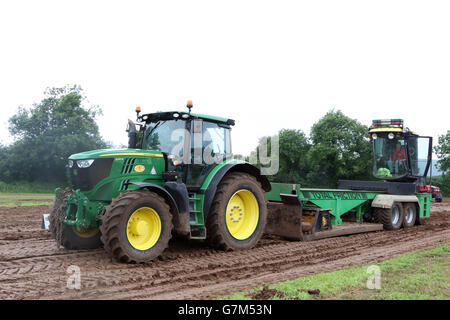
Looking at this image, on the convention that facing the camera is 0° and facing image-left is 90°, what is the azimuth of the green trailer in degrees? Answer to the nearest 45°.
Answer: approximately 45°

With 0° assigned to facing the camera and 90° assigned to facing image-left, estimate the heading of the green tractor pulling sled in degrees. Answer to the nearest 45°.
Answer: approximately 45°

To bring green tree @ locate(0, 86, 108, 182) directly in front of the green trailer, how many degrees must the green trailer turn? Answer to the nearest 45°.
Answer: approximately 90° to its right

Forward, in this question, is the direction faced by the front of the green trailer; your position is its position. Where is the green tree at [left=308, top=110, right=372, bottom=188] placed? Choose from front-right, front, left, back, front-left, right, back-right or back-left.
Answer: back-right
